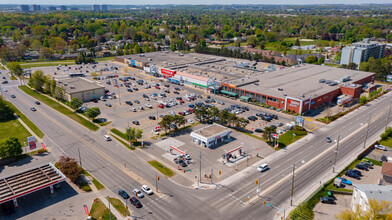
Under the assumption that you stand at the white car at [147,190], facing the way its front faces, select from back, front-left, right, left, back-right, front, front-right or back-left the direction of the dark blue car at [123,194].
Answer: back-right

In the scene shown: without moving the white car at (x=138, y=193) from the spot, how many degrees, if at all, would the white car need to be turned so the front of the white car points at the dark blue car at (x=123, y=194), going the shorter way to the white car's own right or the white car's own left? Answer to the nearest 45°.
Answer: approximately 135° to the white car's own right

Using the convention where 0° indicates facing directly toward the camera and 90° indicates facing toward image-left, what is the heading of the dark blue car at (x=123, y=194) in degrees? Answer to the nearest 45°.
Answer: approximately 315°

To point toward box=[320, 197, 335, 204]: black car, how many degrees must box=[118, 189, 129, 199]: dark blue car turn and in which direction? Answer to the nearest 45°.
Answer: approximately 45° to its left

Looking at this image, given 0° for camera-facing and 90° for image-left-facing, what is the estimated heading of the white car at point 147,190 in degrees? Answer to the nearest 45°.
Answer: approximately 315°

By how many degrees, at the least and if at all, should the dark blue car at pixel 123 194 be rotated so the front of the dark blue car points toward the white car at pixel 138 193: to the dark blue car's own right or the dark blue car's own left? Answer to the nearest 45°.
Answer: approximately 45° to the dark blue car's own left
